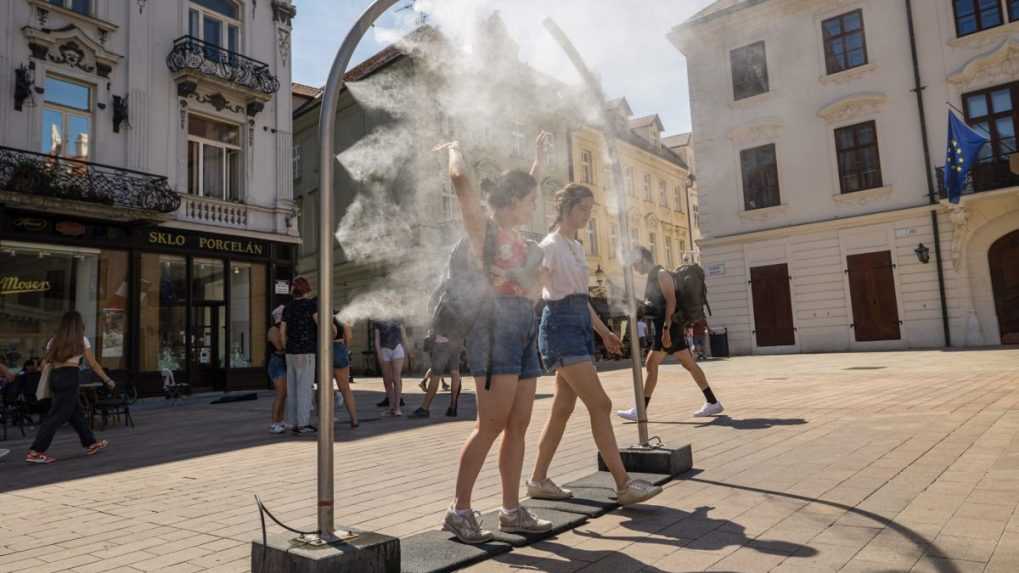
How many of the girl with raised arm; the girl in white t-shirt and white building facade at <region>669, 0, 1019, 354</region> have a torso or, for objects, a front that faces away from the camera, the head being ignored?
0

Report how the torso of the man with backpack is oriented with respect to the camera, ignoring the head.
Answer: to the viewer's left

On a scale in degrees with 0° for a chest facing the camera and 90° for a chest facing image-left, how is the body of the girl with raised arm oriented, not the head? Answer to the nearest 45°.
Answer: approximately 315°

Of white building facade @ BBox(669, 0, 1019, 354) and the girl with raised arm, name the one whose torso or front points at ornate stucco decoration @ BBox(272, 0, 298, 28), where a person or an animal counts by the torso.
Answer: the white building facade
